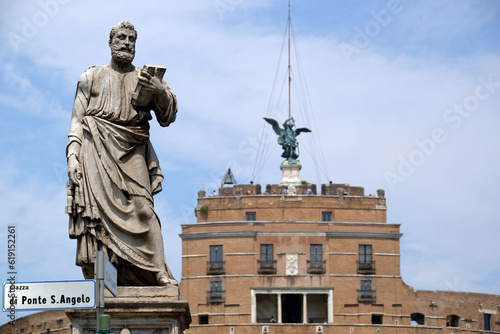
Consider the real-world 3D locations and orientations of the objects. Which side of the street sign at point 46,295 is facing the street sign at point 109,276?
left

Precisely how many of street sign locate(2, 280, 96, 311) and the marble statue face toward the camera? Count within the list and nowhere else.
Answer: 2

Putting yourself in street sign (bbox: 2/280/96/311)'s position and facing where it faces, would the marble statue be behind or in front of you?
behind

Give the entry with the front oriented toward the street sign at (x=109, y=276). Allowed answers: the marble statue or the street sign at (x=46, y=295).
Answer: the marble statue

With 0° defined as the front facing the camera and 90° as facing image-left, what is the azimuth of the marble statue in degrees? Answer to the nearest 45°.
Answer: approximately 0°

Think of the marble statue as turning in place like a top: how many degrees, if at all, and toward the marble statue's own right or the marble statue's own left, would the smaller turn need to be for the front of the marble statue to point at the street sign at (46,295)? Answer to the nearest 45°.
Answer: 0° — it already faces it

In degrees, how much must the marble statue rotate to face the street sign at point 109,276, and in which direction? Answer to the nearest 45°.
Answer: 0° — it already faces it
